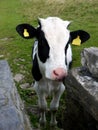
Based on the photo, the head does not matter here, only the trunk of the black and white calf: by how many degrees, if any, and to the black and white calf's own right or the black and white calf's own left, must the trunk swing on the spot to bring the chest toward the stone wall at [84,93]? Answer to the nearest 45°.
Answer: approximately 45° to the black and white calf's own left

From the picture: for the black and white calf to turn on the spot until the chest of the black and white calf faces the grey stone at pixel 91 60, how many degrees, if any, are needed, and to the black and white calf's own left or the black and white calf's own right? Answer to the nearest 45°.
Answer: approximately 45° to the black and white calf's own left

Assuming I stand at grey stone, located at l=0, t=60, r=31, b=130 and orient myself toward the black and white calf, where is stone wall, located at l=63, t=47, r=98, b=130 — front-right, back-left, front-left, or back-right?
front-right

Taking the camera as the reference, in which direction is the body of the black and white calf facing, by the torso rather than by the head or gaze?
toward the camera

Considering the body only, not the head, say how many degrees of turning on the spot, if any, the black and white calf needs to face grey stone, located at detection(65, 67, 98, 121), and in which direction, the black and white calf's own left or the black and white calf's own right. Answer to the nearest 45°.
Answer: approximately 45° to the black and white calf's own left
